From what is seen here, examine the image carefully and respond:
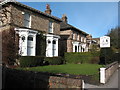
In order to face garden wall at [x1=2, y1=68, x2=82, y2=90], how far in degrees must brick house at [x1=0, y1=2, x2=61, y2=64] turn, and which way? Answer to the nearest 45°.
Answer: approximately 45° to its right

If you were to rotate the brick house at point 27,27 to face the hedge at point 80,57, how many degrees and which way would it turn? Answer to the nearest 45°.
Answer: approximately 90° to its left

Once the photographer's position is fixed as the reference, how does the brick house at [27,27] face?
facing the viewer and to the right of the viewer
